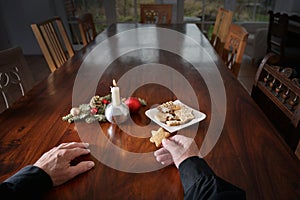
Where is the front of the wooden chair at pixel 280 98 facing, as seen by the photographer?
facing the viewer and to the left of the viewer

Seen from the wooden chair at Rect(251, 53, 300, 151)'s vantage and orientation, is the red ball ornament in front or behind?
in front

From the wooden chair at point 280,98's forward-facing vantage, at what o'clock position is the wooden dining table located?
The wooden dining table is roughly at 12 o'clock from the wooden chair.

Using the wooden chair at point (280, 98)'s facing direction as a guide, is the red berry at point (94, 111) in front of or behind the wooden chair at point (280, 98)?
in front

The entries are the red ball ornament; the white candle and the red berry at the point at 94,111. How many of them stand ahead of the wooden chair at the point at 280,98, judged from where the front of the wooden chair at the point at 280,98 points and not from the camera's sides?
3
